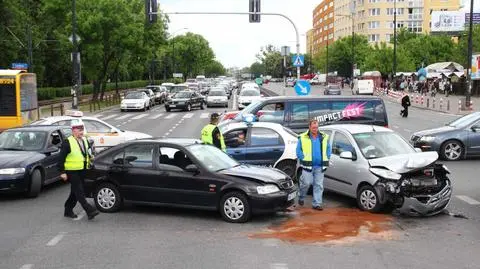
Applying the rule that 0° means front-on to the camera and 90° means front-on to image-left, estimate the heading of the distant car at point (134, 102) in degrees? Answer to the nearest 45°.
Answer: approximately 45°

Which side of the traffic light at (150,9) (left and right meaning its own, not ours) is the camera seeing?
back

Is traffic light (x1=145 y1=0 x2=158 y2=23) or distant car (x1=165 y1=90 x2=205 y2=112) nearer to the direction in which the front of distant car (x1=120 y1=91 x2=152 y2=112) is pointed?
the traffic light

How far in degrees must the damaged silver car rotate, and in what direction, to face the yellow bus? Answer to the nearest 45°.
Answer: approximately 180°

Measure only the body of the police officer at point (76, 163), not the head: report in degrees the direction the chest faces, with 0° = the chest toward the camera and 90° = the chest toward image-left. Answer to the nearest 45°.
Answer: approximately 315°

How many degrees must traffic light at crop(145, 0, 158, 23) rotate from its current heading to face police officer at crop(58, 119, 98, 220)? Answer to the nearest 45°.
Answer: approximately 180°

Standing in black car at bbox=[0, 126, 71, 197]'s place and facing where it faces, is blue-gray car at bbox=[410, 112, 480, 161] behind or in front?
behind

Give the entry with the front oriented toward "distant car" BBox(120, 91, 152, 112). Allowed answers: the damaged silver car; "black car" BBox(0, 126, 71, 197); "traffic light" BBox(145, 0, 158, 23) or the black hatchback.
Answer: the traffic light

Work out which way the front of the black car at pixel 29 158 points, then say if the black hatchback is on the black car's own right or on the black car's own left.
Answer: on the black car's own left
